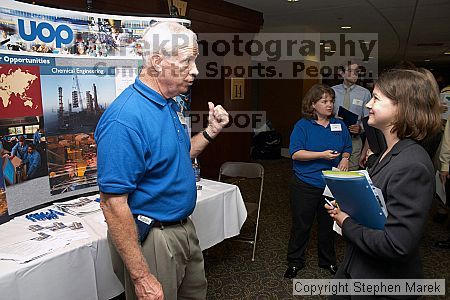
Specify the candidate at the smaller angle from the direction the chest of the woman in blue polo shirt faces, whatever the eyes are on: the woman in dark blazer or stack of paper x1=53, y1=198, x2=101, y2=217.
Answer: the woman in dark blazer

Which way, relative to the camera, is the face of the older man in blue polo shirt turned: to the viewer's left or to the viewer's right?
to the viewer's right

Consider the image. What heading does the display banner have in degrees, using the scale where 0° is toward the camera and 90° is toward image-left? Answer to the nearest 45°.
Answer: approximately 315°

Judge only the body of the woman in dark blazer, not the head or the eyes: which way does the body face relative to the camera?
to the viewer's left

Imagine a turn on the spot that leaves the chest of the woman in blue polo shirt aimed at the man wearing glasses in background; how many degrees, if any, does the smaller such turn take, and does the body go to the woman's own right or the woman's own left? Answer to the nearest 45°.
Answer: approximately 135° to the woman's own left

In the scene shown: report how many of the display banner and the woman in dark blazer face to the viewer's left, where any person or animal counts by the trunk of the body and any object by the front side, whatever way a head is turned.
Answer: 1

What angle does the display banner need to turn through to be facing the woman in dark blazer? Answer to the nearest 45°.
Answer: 0° — it already faces them

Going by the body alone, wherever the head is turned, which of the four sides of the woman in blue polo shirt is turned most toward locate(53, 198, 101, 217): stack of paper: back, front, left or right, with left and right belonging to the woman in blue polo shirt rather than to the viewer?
right

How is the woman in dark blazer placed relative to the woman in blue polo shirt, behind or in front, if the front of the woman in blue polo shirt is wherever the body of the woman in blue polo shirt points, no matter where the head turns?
in front

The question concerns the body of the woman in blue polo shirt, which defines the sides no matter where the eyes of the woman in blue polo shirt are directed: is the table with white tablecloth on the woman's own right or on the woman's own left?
on the woman's own right

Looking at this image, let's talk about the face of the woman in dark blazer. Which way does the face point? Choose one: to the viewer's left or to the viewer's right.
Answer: to the viewer's left

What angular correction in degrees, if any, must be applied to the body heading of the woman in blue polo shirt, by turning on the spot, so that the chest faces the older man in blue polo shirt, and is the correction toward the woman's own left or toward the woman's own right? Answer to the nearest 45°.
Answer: approximately 45° to the woman's own right

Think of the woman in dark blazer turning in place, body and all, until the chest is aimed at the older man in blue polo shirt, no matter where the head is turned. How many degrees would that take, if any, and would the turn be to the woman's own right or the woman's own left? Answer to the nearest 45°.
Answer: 0° — they already face them

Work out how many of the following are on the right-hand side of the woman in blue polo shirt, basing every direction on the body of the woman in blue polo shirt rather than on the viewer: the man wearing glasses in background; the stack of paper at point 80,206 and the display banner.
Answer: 2

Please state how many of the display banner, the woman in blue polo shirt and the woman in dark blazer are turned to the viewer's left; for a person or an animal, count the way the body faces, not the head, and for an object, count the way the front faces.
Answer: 1

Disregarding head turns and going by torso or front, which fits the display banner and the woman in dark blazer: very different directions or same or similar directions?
very different directions

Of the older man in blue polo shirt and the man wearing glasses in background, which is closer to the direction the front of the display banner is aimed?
the older man in blue polo shirt

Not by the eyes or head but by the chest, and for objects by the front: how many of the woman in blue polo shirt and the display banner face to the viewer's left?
0
